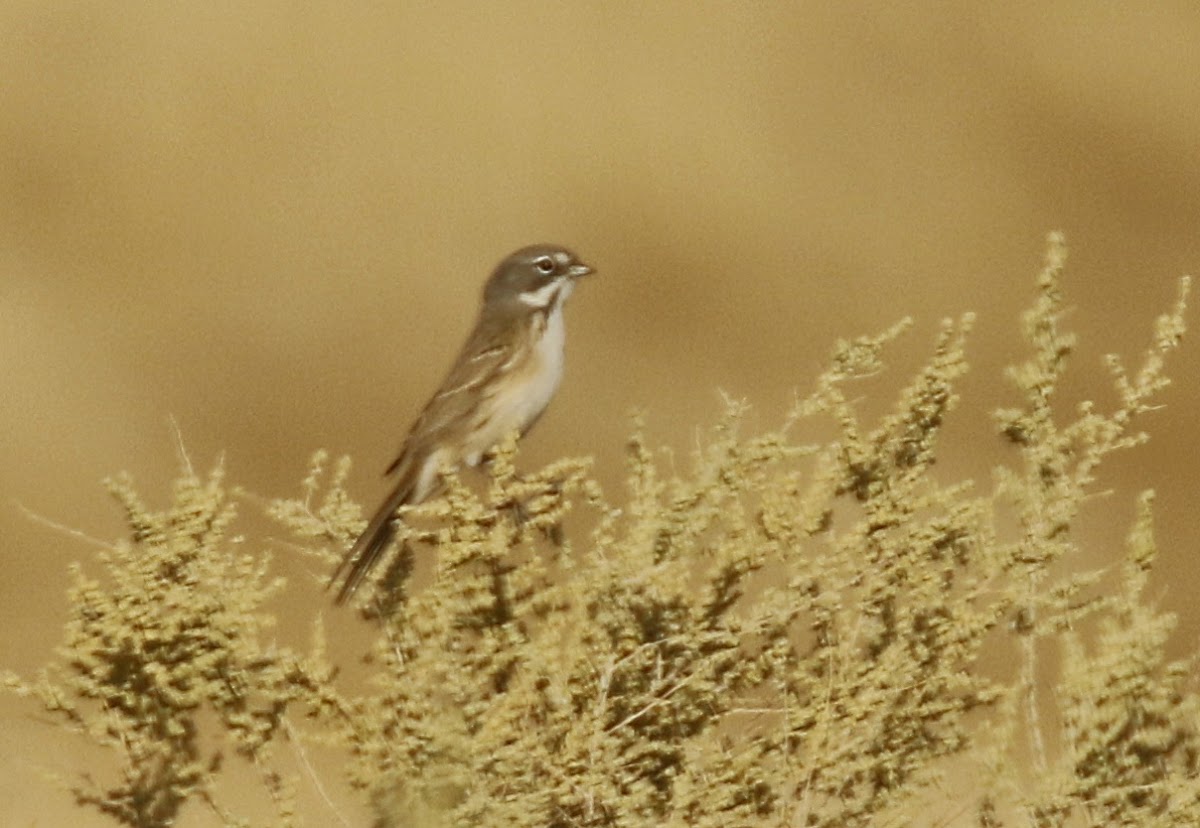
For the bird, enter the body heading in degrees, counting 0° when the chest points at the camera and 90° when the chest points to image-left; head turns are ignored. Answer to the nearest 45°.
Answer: approximately 270°
